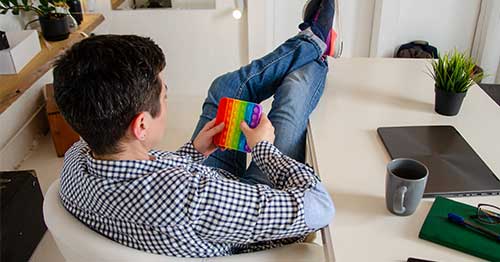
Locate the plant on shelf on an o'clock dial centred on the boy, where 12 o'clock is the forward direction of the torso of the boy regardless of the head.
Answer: The plant on shelf is roughly at 10 o'clock from the boy.

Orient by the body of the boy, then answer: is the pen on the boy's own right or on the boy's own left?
on the boy's own right

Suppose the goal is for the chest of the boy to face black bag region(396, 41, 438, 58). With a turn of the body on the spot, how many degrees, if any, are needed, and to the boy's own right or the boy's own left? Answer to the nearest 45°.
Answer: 0° — they already face it

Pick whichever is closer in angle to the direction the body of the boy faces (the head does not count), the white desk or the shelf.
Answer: the white desk

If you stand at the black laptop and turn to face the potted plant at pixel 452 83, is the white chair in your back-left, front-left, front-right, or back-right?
back-left

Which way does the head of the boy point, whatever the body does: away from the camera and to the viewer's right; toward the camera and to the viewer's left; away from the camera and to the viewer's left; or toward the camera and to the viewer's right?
away from the camera and to the viewer's right

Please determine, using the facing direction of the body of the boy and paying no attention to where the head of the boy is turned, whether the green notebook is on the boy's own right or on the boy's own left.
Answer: on the boy's own right

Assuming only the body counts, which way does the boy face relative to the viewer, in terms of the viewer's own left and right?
facing away from the viewer and to the right of the viewer

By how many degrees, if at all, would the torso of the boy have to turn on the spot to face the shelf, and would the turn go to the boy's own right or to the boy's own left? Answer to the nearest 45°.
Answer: approximately 90° to the boy's own left
